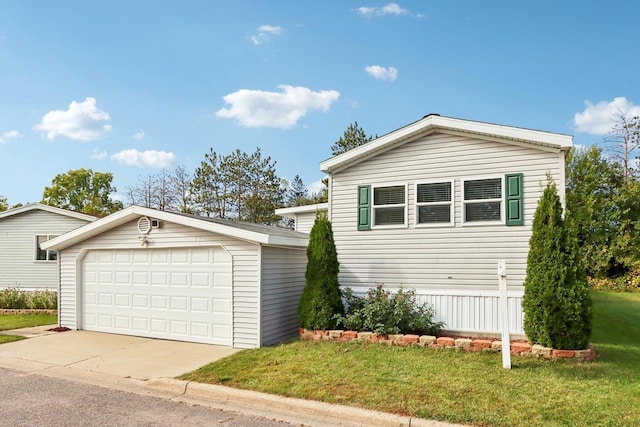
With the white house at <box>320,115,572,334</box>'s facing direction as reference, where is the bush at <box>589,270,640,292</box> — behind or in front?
behind

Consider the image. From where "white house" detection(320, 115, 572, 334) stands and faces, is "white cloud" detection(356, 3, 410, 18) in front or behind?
behind

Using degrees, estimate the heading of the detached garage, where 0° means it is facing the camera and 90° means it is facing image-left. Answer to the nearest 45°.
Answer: approximately 45°

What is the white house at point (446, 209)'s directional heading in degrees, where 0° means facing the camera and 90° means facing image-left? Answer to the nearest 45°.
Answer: approximately 0°

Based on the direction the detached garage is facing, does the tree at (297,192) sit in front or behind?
behind

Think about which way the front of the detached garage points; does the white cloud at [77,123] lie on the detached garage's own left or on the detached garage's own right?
on the detached garage's own right

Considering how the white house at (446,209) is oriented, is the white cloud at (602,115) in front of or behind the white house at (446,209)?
behind

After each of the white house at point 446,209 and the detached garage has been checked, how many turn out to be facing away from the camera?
0

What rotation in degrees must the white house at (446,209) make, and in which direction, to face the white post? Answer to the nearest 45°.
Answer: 0° — it already faces it

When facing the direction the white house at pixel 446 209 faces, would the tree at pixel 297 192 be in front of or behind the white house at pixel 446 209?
behind
